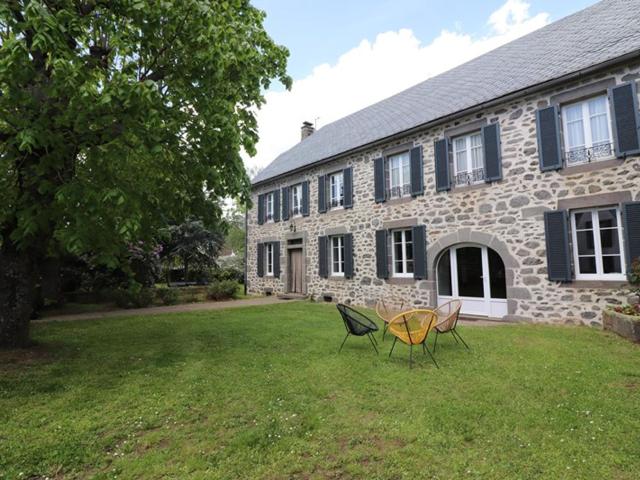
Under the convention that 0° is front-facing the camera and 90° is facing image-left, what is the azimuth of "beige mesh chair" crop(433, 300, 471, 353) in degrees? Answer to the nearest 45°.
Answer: approximately 90°

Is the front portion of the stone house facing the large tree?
yes

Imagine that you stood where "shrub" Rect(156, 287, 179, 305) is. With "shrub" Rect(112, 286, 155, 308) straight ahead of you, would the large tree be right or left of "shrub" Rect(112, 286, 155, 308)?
left

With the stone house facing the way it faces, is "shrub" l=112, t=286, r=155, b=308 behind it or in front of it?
in front

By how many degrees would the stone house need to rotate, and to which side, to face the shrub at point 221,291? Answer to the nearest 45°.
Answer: approximately 45° to its right

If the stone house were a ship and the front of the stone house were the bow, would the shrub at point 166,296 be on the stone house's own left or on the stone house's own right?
on the stone house's own right

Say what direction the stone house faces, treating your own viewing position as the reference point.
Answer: facing the viewer and to the left of the viewer

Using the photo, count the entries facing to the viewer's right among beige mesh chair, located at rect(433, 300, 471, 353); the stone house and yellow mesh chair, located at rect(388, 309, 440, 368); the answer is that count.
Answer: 0

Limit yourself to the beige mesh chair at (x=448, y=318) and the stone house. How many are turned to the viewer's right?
0

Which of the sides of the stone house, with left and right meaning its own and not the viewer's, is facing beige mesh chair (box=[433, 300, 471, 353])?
front
